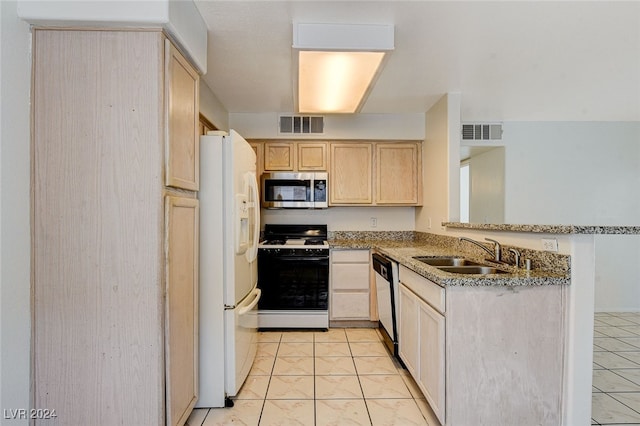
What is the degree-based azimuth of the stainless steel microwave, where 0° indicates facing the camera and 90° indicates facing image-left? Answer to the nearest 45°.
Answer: approximately 0°

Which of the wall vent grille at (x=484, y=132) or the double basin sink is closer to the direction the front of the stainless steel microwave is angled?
the double basin sink

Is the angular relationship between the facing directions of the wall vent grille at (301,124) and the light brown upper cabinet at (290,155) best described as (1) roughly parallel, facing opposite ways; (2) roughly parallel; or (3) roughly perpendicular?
roughly parallel

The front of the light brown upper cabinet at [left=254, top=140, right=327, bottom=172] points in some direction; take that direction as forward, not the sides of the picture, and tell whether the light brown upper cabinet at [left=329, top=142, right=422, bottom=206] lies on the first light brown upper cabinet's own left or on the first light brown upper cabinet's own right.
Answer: on the first light brown upper cabinet's own left

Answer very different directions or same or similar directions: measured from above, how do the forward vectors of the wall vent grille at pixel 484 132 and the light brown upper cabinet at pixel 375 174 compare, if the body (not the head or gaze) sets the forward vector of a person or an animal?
same or similar directions

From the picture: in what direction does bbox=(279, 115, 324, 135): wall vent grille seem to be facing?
toward the camera

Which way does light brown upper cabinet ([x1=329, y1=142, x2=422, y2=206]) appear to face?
toward the camera

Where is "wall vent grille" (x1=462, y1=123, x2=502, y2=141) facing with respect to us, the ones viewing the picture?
facing the viewer
